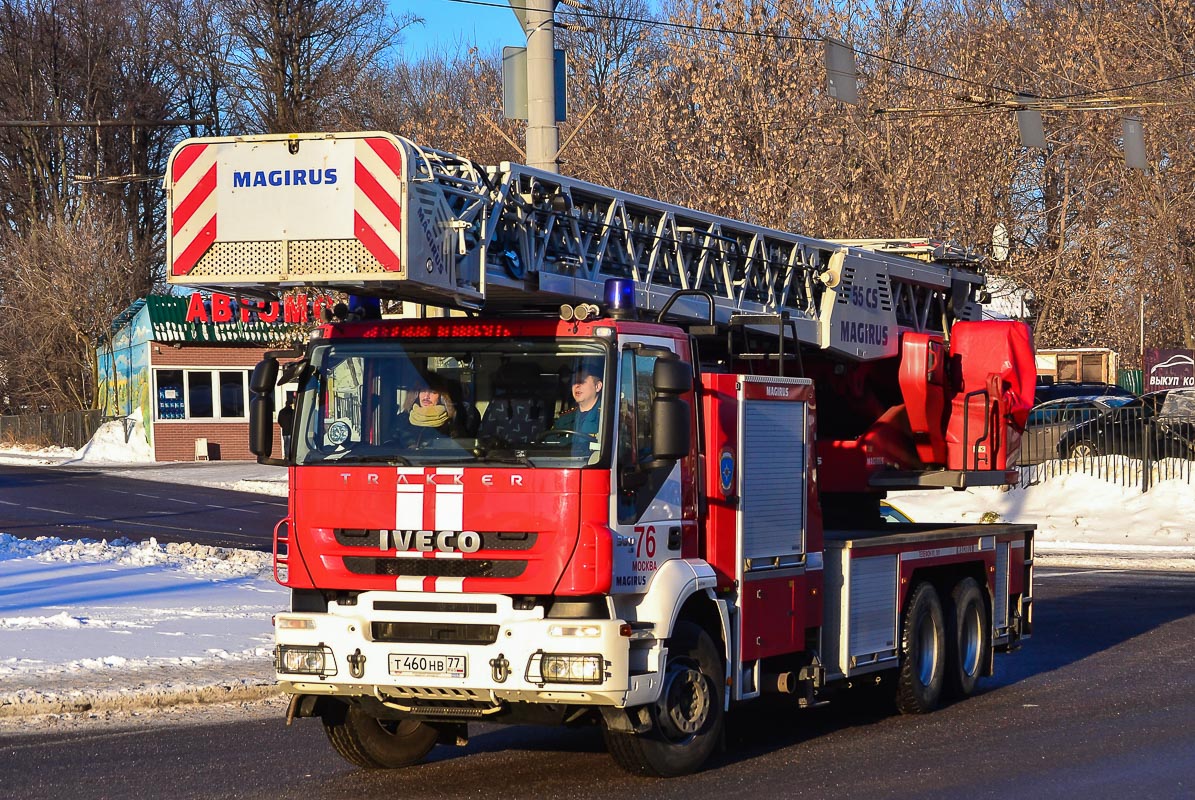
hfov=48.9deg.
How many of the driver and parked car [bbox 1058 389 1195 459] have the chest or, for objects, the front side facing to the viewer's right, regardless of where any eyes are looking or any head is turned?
0

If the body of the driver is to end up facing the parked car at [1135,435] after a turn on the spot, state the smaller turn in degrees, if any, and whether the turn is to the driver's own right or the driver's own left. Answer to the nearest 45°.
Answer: approximately 180°

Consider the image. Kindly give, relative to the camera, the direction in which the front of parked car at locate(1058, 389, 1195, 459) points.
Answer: facing to the left of the viewer

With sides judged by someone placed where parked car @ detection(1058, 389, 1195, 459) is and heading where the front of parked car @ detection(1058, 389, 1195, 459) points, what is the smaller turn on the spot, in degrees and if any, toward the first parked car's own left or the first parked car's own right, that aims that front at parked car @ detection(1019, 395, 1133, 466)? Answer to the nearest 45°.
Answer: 0° — it already faces it

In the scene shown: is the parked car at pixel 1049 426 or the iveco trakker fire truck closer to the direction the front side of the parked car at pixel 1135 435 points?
the parked car

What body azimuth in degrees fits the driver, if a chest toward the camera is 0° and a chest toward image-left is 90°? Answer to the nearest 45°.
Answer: approximately 45°

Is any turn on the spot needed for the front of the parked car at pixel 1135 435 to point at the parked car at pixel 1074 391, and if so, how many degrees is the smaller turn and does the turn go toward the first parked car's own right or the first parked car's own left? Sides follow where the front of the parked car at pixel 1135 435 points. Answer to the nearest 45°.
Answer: approximately 90° to the first parked car's own right

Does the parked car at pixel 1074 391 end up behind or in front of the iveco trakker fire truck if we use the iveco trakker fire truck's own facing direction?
behind
